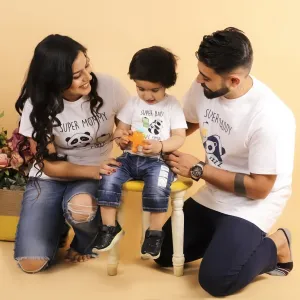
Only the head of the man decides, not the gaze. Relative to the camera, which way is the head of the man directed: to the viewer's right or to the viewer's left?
to the viewer's left

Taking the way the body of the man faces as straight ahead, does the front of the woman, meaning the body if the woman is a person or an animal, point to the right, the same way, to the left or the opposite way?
to the left

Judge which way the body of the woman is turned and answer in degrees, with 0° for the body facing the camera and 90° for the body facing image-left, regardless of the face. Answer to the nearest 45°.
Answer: approximately 315°

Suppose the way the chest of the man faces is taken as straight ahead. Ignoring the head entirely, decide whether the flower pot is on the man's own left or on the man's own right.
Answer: on the man's own right
